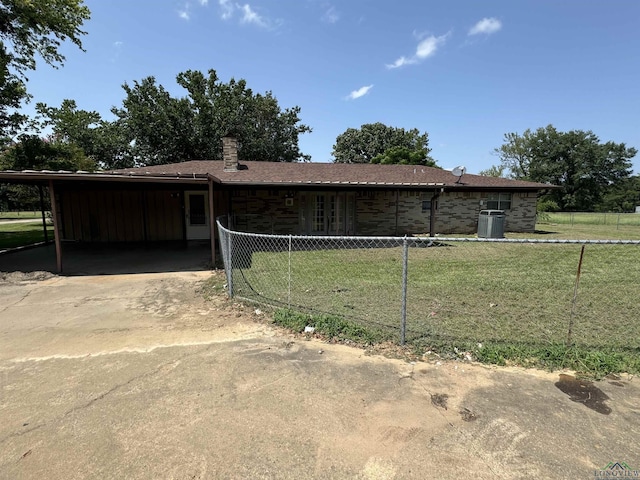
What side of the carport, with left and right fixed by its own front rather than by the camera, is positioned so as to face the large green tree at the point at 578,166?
left

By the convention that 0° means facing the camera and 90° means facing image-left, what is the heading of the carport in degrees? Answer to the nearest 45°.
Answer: approximately 0°

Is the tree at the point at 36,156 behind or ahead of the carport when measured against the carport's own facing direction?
behind

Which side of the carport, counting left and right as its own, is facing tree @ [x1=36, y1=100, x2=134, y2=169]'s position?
back
